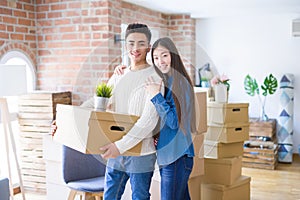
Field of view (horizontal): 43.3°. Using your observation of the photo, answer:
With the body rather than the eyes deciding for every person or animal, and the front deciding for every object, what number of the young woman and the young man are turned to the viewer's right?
0

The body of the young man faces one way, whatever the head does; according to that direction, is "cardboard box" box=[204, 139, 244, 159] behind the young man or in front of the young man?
behind

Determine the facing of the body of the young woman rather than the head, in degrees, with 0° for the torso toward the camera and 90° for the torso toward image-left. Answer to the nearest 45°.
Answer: approximately 90°

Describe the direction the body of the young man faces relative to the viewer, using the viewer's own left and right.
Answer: facing the viewer and to the left of the viewer

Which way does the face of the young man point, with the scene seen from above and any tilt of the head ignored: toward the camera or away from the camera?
toward the camera
